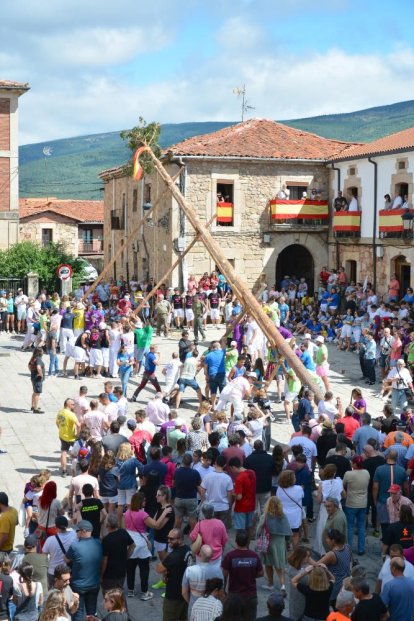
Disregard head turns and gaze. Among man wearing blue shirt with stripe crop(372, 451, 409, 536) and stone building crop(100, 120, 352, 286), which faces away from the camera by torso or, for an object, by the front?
the man wearing blue shirt with stripe

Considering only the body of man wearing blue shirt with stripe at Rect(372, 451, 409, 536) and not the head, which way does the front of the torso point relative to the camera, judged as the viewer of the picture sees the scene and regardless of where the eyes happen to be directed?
away from the camera

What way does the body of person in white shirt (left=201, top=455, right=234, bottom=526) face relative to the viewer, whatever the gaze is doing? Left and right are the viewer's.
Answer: facing away from the viewer

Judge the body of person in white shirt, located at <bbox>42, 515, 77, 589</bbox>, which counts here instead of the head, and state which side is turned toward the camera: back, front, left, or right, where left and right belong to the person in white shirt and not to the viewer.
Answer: back

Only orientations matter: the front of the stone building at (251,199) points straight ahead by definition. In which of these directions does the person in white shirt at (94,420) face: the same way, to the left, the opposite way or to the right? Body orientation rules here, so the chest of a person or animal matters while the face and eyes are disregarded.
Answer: the opposite way

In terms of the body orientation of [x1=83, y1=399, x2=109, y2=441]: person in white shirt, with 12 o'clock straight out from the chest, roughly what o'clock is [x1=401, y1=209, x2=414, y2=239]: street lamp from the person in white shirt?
The street lamp is roughly at 1 o'clock from the person in white shirt.

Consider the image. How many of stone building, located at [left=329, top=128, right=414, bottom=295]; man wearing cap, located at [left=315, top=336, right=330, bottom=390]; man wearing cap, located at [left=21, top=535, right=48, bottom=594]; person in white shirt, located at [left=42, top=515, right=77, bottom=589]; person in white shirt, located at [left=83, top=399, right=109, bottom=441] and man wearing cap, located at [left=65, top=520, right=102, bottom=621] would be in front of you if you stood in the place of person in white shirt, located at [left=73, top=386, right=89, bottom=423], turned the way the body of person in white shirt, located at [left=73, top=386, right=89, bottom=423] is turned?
2

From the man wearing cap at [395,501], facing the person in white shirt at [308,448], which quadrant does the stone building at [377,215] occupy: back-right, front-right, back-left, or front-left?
front-right

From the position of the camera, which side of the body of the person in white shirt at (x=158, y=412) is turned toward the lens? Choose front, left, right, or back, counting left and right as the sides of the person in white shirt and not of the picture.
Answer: back

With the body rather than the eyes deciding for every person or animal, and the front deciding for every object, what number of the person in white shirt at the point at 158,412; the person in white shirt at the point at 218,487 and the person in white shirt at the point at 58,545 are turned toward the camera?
0

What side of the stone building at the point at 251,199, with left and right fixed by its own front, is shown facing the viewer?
front

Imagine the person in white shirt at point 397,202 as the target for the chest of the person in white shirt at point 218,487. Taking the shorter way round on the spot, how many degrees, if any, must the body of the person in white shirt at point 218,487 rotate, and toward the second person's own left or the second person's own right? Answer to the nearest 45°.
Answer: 0° — they already face them

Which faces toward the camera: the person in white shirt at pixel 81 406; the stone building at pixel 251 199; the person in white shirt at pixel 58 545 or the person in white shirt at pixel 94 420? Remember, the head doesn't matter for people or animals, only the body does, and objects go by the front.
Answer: the stone building

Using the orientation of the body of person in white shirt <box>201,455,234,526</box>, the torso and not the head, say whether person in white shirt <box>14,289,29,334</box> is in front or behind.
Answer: in front

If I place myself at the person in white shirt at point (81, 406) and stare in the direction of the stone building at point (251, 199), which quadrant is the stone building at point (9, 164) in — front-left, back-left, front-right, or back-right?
front-left

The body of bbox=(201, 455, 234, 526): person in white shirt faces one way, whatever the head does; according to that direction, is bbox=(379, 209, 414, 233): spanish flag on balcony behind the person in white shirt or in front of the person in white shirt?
in front

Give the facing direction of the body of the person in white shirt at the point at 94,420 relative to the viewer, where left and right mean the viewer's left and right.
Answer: facing away from the viewer

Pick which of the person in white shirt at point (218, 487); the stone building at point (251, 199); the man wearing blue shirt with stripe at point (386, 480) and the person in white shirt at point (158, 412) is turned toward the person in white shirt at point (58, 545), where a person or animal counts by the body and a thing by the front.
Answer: the stone building
